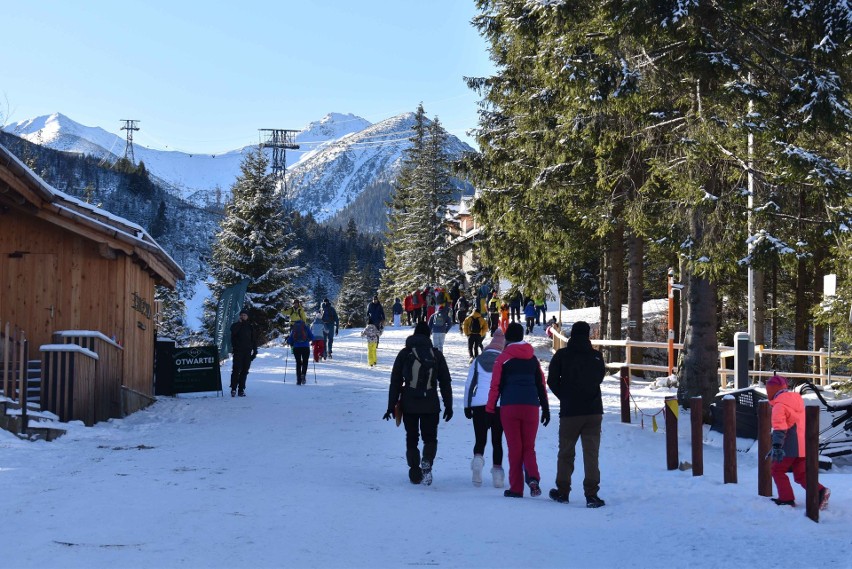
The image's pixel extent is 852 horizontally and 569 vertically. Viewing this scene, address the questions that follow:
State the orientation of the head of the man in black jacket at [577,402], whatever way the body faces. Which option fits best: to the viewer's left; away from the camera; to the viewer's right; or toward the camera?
away from the camera

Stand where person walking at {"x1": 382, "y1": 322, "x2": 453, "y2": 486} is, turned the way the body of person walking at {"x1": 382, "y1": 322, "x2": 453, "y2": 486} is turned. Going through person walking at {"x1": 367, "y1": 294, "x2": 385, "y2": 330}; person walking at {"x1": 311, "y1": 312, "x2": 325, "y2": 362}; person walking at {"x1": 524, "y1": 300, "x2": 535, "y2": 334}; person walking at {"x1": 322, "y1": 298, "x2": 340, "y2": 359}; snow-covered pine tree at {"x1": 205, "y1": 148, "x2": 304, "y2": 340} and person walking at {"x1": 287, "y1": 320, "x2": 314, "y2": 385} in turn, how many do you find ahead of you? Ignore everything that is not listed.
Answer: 6

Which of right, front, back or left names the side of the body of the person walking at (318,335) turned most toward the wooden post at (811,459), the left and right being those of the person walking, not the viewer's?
back

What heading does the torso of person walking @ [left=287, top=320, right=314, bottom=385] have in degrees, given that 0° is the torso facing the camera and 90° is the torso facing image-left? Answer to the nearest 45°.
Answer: approximately 180°

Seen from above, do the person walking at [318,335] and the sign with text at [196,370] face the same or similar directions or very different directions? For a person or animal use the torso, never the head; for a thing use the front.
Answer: very different directions

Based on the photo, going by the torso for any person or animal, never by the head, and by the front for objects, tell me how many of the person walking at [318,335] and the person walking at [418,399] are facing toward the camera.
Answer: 0

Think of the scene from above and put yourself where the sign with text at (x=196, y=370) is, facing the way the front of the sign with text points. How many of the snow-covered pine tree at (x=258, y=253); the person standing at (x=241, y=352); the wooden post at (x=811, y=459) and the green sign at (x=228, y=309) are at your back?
2

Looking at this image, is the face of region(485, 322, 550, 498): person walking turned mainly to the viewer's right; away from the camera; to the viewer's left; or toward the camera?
away from the camera

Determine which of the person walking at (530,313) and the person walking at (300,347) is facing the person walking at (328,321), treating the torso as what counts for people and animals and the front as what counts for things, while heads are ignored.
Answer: the person walking at (300,347)

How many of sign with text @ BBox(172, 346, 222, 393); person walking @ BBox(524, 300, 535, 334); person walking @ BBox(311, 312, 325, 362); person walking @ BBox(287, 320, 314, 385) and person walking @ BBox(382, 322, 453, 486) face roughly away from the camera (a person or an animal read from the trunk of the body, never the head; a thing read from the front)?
4

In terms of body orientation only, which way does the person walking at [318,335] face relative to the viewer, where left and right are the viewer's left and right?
facing away from the viewer

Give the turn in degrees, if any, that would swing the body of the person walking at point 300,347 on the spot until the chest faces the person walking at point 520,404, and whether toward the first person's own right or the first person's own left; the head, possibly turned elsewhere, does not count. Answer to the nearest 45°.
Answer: approximately 180°

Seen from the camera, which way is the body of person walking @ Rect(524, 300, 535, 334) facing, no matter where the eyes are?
away from the camera

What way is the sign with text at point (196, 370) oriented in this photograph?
toward the camera

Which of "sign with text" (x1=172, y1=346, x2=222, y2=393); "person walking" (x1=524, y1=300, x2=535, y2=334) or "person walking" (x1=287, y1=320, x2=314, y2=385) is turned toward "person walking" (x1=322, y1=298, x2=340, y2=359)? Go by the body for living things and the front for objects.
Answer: "person walking" (x1=287, y1=320, x2=314, y2=385)

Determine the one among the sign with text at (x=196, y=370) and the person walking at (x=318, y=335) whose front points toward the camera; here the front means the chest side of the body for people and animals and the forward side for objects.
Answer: the sign with text

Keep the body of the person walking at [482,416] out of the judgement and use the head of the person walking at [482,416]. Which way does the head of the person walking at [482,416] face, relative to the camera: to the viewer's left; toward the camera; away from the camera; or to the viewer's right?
away from the camera

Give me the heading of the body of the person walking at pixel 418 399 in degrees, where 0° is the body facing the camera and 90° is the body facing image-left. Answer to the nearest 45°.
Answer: approximately 180°

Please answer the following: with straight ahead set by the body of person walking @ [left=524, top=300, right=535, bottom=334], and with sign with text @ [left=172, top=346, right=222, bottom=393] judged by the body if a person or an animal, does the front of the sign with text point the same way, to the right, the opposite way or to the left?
the opposite way
